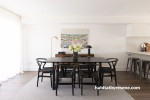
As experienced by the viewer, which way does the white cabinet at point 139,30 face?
facing the viewer

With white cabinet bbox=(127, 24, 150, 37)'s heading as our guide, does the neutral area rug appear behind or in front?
in front

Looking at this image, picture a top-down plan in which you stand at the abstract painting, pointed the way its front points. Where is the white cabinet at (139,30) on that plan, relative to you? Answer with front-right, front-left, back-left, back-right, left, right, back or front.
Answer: left

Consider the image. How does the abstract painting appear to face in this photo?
toward the camera

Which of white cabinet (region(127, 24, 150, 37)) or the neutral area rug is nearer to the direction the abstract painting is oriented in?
the neutral area rug

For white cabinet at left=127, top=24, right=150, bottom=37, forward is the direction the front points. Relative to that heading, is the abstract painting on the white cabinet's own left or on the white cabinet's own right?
on the white cabinet's own right

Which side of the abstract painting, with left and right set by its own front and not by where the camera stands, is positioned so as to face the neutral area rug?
front

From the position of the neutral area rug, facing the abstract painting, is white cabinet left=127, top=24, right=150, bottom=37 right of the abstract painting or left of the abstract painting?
right

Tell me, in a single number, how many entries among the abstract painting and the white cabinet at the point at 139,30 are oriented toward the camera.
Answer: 2
